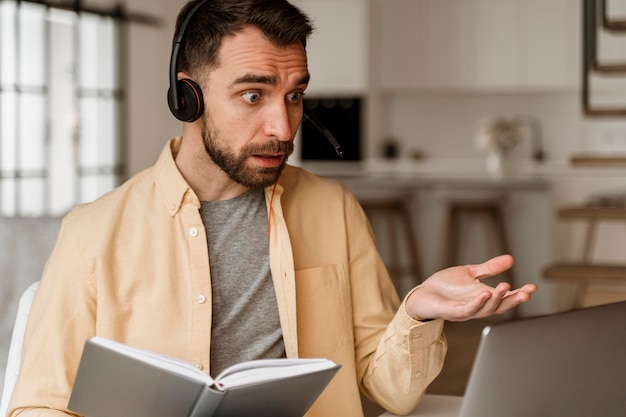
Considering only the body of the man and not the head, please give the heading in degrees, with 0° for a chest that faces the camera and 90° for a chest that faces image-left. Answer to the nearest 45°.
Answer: approximately 315°

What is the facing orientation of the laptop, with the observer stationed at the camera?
facing away from the viewer and to the left of the viewer

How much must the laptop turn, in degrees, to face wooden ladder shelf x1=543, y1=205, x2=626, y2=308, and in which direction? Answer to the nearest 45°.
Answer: approximately 45° to its right

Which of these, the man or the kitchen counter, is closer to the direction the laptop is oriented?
the man

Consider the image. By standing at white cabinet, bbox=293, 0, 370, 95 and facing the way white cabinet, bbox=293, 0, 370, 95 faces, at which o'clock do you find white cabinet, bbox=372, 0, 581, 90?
white cabinet, bbox=372, 0, 581, 90 is roughly at 9 o'clock from white cabinet, bbox=293, 0, 370, 95.

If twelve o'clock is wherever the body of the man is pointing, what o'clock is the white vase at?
The white vase is roughly at 8 o'clock from the man.

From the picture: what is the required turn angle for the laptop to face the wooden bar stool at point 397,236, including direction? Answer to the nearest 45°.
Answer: approximately 45° to its right

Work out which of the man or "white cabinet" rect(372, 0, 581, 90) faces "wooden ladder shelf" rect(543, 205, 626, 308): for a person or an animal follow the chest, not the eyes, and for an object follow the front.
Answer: the white cabinet

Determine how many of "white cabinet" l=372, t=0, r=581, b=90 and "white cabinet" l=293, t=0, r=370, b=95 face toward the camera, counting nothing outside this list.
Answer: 2

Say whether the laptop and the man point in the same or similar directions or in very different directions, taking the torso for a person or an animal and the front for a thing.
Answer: very different directions
